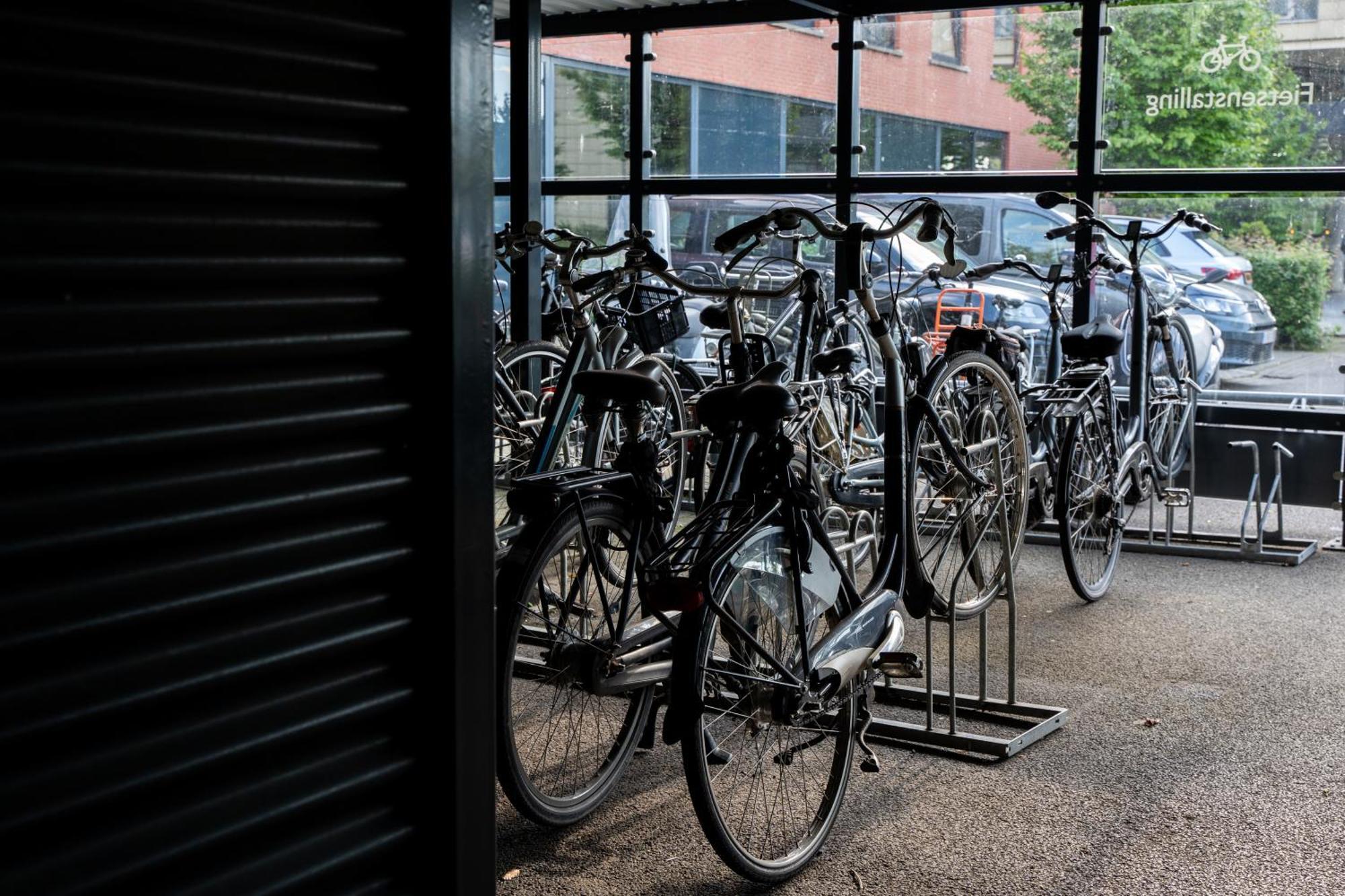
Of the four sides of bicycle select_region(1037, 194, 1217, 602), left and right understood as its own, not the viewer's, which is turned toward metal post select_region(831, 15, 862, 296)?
left

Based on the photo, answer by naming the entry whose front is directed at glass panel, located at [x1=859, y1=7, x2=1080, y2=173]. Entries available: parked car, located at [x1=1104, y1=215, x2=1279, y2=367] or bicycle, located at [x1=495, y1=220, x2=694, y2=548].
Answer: the bicycle

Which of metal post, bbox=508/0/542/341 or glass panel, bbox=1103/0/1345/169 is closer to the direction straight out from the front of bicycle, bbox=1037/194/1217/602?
the glass panel

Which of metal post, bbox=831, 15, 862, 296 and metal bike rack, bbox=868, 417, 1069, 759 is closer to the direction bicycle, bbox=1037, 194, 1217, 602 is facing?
the metal post

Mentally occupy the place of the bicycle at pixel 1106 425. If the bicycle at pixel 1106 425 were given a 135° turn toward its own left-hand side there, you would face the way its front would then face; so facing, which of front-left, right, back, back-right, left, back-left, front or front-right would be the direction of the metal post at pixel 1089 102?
right

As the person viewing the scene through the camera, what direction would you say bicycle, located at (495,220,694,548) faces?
facing away from the viewer and to the right of the viewer

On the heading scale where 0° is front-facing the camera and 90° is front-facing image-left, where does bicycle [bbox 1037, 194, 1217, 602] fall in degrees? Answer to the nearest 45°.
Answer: approximately 225°

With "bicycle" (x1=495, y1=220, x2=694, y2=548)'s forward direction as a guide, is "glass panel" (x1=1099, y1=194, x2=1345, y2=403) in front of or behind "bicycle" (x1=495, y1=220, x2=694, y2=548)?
in front

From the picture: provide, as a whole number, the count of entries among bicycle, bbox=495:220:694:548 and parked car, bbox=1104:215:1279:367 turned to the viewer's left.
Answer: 0
